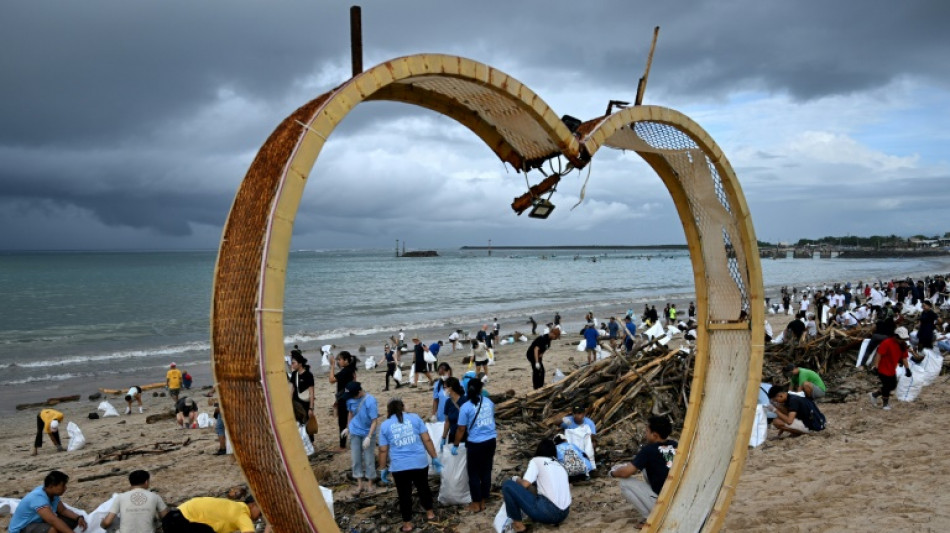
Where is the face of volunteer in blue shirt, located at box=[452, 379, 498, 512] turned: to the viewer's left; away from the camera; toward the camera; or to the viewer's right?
away from the camera

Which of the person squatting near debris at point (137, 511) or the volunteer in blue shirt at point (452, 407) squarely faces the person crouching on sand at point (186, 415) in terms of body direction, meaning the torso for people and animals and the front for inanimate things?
the person squatting near debris

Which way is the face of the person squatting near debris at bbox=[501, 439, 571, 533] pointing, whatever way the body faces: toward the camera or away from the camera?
away from the camera

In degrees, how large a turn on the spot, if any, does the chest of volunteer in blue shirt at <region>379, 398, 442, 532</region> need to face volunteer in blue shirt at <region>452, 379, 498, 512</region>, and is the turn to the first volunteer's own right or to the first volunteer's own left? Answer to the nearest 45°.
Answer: approximately 90° to the first volunteer's own right

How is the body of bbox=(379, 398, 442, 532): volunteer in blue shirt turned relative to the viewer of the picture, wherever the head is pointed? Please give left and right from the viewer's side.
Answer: facing away from the viewer

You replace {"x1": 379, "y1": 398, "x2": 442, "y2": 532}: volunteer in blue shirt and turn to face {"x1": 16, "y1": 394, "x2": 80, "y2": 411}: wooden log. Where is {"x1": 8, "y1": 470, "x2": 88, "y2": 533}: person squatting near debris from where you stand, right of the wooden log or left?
left

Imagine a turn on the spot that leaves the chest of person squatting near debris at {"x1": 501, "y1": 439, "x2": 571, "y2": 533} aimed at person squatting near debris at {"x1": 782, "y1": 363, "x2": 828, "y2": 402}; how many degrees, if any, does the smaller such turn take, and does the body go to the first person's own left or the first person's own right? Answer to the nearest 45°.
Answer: approximately 90° to the first person's own right

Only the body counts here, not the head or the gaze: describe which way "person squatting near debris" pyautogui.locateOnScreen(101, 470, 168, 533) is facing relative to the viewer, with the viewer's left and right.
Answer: facing away from the viewer

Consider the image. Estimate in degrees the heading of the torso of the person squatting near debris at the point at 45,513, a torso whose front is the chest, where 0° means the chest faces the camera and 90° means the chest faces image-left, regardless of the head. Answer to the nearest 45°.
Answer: approximately 270°

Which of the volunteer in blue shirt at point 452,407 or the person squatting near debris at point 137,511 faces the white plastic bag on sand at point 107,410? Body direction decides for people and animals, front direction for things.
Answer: the person squatting near debris
